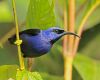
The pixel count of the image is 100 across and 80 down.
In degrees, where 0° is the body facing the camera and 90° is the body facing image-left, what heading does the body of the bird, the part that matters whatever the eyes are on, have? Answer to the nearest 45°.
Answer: approximately 270°
